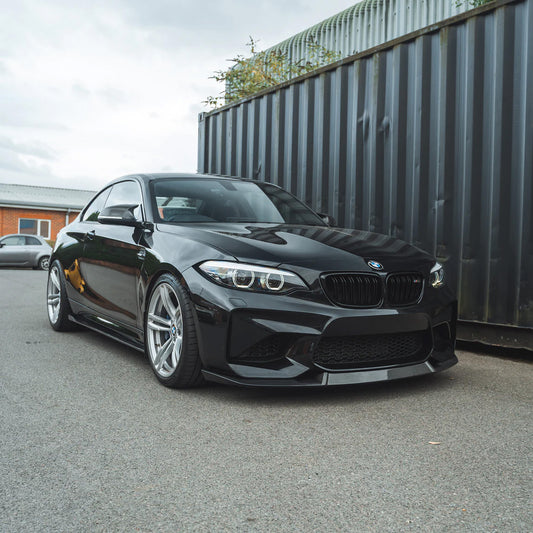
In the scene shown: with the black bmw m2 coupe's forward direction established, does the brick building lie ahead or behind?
behind

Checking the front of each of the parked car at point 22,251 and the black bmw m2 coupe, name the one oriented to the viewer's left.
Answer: the parked car

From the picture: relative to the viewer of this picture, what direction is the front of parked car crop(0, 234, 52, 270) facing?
facing to the left of the viewer

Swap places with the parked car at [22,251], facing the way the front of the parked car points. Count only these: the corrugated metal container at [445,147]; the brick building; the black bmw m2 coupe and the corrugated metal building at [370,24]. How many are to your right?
1

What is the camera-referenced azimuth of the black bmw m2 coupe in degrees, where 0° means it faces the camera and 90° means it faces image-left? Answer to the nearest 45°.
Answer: approximately 315°

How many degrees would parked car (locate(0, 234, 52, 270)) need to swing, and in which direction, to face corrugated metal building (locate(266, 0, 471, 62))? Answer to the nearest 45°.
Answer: approximately 135° to its left

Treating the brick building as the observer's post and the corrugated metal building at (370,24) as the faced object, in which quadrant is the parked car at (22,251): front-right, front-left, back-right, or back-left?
front-right

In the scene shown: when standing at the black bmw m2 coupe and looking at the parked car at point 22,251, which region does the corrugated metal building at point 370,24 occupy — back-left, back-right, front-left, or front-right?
front-right

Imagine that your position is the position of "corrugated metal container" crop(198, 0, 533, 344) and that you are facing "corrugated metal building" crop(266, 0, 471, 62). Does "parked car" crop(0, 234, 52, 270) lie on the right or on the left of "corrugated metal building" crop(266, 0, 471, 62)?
left

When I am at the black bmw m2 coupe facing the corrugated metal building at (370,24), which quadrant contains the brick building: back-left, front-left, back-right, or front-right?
front-left

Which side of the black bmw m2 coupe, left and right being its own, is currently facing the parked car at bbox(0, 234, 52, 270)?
back

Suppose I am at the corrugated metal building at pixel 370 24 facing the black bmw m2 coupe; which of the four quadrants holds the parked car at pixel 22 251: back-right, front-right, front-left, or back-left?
back-right

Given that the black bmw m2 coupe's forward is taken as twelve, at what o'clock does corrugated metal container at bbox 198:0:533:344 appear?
The corrugated metal container is roughly at 9 o'clock from the black bmw m2 coupe.

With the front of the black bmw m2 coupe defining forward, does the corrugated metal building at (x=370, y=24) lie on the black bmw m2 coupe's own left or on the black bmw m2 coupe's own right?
on the black bmw m2 coupe's own left
